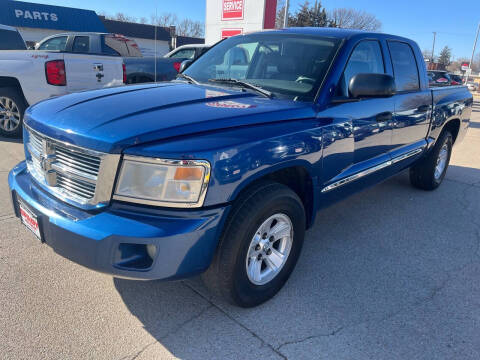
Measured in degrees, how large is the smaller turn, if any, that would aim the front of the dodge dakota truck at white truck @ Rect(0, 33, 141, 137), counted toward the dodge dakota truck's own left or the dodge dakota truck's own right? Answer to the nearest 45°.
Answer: approximately 90° to the dodge dakota truck's own right

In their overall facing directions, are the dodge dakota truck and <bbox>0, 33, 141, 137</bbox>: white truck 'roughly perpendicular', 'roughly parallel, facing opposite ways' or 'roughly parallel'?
roughly perpendicular

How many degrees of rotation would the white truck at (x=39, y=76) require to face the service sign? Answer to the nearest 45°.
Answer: approximately 90° to its right

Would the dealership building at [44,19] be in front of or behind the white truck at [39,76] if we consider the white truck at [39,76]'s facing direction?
in front

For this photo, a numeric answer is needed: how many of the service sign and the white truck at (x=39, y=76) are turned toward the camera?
1

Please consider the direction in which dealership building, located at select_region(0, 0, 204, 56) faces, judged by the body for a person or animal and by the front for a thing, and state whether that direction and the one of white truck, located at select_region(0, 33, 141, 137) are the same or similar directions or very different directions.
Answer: very different directions

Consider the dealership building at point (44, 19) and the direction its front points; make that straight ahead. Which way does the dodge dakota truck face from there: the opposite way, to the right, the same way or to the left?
to the right

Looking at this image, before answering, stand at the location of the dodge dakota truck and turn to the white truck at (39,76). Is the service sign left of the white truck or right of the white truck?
right

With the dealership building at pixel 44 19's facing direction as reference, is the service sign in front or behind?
in front

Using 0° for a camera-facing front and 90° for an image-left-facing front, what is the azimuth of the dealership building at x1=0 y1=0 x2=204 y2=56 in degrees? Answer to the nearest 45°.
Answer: approximately 315°

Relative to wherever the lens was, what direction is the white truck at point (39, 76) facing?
facing away from the viewer and to the left of the viewer

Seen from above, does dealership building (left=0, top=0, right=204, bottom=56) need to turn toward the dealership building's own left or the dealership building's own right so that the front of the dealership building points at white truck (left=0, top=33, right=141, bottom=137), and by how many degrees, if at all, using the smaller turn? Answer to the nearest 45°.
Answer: approximately 45° to the dealership building's own right

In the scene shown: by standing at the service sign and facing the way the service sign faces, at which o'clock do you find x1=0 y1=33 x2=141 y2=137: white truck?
The white truck is roughly at 1 o'clock from the service sign.
